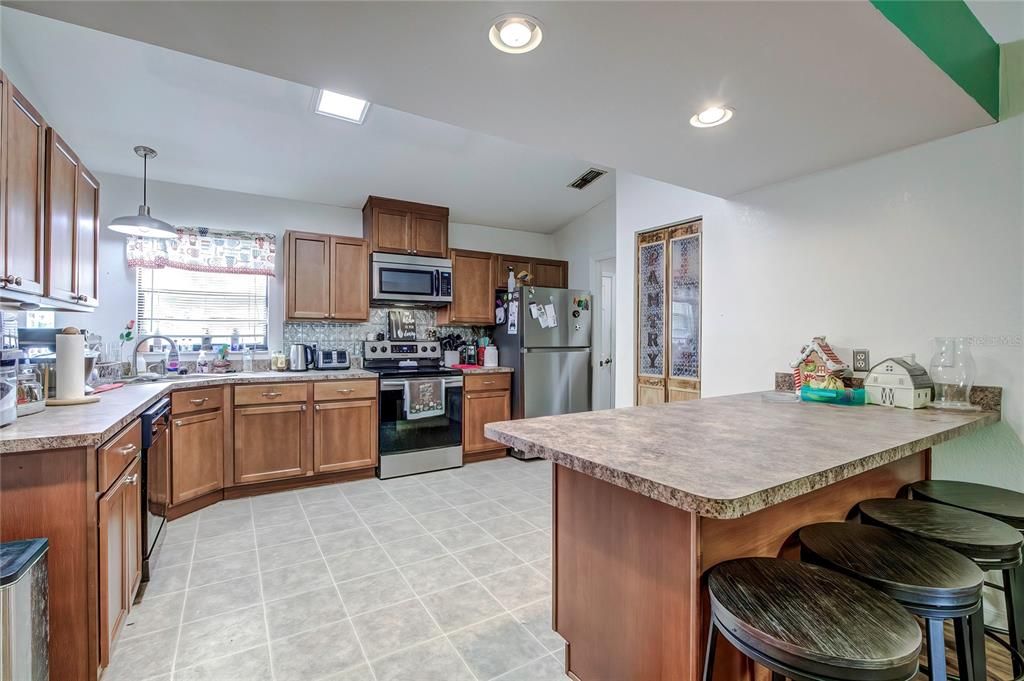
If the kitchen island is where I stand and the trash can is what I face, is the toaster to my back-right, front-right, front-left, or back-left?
front-right

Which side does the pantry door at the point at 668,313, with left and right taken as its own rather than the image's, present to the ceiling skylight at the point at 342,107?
front

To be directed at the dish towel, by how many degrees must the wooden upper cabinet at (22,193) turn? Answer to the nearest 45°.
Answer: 0° — it already faces it

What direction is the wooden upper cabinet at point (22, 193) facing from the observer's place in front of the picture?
facing to the right of the viewer

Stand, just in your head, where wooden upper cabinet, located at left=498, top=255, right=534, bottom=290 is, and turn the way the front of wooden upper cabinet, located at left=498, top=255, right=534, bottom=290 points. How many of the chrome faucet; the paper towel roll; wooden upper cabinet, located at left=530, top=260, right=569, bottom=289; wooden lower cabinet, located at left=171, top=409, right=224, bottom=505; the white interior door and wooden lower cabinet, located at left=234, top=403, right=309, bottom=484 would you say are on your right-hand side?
4

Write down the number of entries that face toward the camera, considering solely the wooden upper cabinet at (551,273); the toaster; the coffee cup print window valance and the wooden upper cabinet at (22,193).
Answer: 3

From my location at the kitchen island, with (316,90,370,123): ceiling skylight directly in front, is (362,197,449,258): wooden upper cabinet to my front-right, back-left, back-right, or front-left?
front-right

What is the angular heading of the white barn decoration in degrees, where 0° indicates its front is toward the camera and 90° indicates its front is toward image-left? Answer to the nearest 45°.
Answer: approximately 45°

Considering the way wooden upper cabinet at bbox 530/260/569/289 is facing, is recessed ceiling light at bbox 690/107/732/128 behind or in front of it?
in front

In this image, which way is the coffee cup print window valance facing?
toward the camera

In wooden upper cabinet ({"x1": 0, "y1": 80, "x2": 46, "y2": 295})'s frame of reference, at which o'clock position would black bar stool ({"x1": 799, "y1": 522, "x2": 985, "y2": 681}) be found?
The black bar stool is roughly at 2 o'clock from the wooden upper cabinet.

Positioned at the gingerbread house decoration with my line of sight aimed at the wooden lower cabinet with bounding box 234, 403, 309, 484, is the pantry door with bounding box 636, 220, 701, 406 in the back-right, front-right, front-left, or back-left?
front-right

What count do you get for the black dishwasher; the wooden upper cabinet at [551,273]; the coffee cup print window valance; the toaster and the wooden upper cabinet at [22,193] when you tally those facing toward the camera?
3

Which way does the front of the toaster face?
toward the camera

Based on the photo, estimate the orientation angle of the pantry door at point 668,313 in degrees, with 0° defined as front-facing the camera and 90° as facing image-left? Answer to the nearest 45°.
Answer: approximately 45°

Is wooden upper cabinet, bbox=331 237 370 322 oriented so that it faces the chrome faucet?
no

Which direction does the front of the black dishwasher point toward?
to the viewer's right

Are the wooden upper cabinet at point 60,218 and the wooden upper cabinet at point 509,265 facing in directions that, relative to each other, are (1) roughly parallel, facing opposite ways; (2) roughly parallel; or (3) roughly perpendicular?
roughly perpendicular

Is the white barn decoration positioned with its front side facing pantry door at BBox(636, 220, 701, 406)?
no
